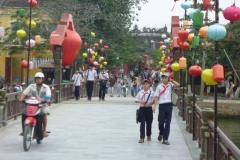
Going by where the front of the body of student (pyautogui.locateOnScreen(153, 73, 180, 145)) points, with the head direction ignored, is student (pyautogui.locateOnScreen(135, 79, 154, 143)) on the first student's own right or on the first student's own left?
on the first student's own right

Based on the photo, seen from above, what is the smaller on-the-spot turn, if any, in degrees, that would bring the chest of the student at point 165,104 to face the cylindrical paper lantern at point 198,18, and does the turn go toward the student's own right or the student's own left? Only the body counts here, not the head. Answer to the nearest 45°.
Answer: approximately 90° to the student's own left

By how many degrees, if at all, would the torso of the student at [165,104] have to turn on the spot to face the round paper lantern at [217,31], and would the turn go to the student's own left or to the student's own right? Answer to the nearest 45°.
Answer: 0° — they already face it

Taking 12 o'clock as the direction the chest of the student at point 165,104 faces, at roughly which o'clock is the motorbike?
The motorbike is roughly at 2 o'clock from the student.

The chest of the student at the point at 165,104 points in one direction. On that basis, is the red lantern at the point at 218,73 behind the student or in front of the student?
in front

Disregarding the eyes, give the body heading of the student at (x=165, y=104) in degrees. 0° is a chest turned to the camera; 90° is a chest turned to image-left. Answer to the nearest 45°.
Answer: approximately 0°
